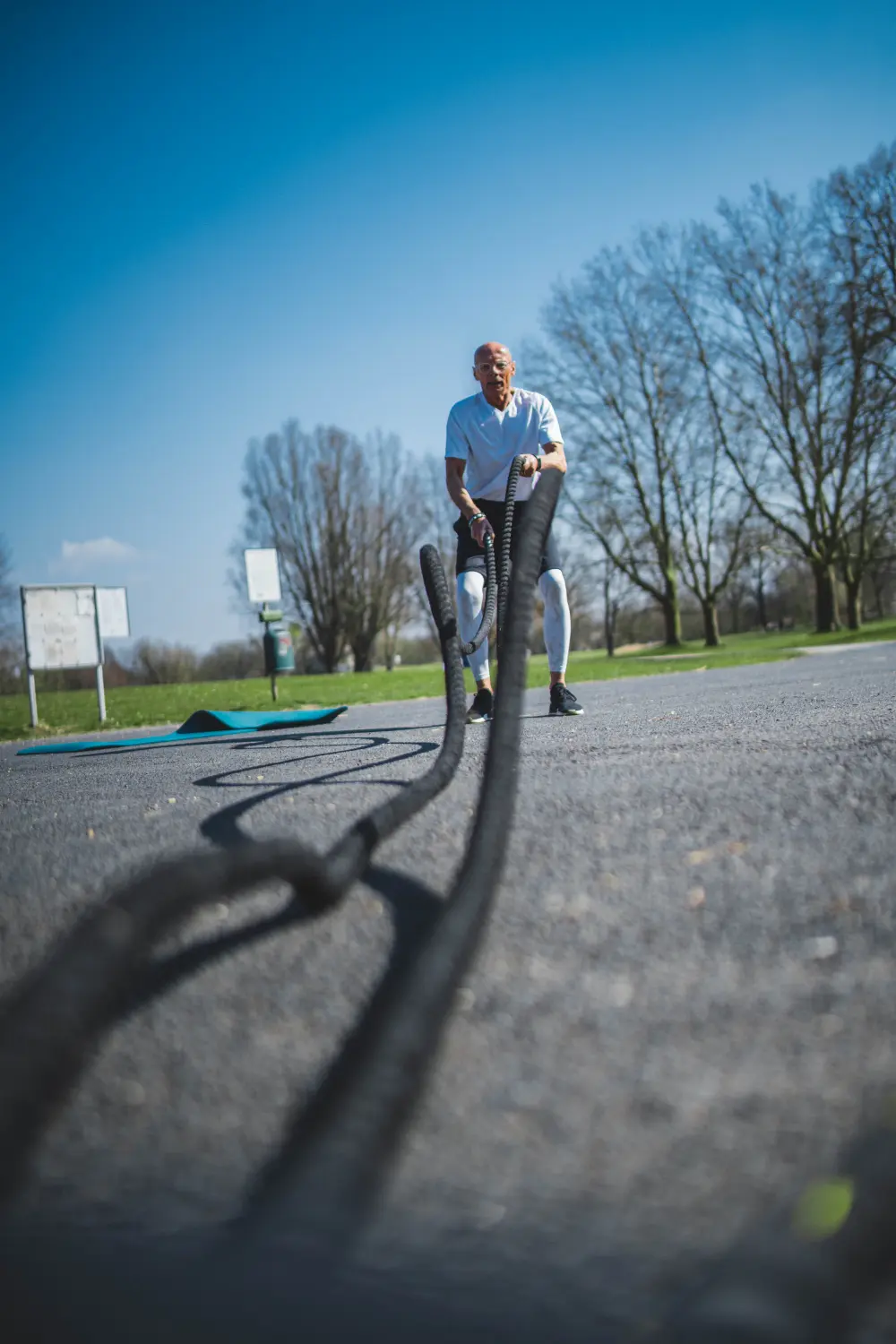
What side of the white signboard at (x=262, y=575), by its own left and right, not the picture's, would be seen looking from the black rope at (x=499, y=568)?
front

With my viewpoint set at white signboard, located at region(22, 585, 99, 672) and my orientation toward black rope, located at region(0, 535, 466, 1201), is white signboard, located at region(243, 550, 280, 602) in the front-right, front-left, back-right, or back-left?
back-left

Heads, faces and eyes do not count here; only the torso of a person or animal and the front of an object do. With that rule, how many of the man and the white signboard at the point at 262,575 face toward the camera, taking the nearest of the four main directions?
2

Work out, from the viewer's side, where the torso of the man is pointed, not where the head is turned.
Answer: toward the camera

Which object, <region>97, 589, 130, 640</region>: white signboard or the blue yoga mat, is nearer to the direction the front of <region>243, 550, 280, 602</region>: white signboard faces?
the blue yoga mat

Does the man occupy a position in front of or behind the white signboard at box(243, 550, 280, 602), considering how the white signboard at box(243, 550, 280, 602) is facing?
in front

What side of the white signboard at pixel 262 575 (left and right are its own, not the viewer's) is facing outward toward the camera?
front

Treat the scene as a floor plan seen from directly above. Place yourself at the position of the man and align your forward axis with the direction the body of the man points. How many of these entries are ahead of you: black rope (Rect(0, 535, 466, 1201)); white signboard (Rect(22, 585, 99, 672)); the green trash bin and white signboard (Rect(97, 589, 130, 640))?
1
